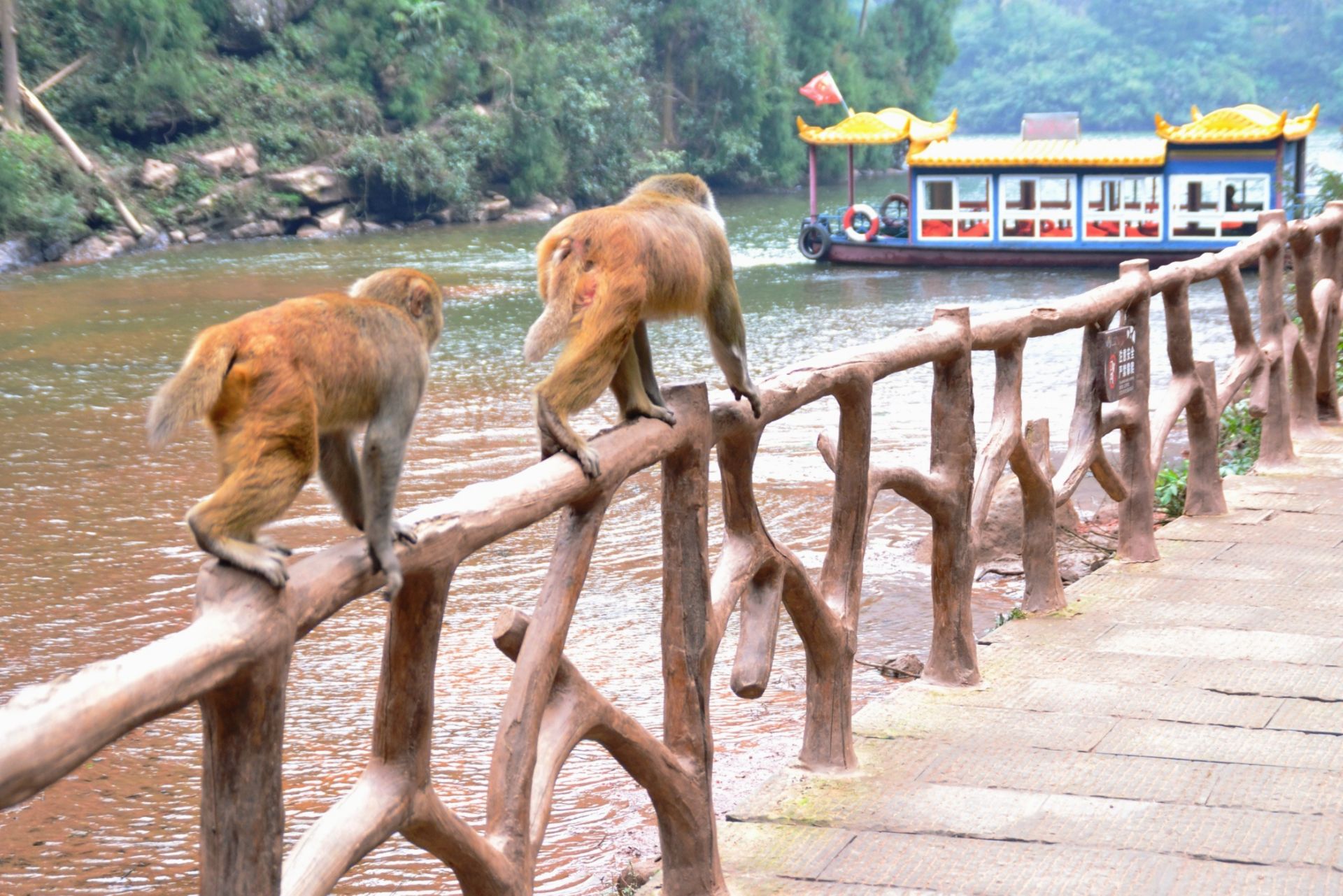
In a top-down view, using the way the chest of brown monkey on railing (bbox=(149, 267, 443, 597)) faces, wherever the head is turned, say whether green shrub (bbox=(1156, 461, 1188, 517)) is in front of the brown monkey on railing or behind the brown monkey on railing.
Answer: in front

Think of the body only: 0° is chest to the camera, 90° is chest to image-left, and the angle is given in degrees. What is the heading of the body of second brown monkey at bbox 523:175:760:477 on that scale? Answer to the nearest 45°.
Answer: approximately 225°

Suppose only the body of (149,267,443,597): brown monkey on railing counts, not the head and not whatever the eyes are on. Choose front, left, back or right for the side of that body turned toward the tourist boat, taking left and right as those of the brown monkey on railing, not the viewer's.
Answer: front

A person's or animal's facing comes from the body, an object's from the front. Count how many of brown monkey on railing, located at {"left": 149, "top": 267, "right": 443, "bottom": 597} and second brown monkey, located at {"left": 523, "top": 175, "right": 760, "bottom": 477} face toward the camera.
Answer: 0

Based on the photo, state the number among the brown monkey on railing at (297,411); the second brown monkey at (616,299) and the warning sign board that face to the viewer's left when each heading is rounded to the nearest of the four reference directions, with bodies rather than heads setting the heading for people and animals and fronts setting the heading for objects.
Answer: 0

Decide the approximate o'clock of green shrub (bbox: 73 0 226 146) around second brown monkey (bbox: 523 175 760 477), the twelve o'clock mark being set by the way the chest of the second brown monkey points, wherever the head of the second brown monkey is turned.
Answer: The green shrub is roughly at 10 o'clock from the second brown monkey.

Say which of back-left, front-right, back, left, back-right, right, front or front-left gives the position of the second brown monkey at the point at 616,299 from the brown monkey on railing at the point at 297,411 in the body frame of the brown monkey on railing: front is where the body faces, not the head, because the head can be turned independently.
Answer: front

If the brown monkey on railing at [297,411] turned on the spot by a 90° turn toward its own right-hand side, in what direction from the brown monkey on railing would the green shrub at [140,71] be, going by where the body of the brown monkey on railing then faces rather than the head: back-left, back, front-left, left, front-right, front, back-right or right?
back-left

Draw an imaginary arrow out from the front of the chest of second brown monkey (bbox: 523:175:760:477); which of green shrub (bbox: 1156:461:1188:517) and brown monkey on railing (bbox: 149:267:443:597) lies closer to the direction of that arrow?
the green shrub

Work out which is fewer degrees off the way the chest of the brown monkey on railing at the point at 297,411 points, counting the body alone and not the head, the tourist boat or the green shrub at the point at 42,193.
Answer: the tourist boat

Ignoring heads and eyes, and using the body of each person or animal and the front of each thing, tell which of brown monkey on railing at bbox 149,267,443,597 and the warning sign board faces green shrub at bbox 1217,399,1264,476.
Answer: the brown monkey on railing

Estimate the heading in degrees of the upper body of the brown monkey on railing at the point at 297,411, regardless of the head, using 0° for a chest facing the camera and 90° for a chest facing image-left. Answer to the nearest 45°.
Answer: approximately 225°

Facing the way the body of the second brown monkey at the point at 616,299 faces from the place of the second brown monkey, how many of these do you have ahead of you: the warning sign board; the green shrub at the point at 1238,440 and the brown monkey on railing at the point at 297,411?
2
